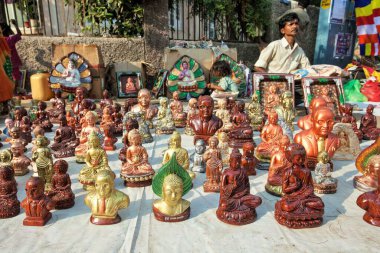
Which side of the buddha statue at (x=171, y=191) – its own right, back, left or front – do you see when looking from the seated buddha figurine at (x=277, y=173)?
left

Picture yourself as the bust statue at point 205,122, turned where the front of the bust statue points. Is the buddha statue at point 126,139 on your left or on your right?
on your right

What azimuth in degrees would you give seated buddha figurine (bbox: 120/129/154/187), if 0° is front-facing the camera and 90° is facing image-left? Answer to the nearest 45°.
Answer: approximately 0°

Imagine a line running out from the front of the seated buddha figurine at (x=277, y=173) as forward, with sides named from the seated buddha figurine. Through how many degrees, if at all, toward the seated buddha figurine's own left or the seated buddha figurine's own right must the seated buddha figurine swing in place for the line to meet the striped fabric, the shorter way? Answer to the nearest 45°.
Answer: approximately 135° to the seated buddha figurine's own left

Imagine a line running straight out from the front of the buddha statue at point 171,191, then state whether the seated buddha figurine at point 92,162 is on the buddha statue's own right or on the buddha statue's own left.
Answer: on the buddha statue's own right

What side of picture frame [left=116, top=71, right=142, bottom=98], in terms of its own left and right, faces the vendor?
left

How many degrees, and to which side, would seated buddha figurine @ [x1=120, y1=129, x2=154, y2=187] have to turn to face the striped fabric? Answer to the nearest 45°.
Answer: approximately 135° to its left

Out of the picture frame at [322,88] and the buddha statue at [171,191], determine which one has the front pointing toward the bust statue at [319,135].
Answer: the picture frame
